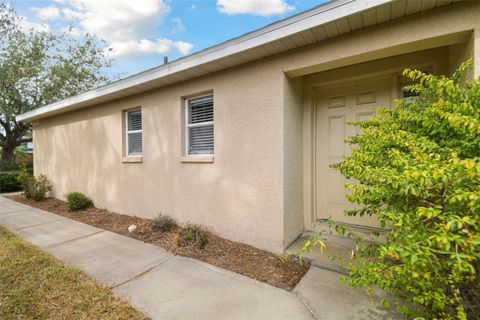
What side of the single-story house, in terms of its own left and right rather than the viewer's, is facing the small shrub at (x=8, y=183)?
right

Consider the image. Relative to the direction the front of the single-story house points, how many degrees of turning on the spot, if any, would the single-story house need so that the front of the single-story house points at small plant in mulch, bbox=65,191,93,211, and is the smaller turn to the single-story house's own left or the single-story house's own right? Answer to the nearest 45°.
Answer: approximately 90° to the single-story house's own right

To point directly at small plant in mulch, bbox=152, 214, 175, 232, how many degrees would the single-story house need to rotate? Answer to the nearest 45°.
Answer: approximately 45° to its right

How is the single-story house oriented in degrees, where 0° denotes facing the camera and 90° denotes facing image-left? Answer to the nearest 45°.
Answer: approximately 45°

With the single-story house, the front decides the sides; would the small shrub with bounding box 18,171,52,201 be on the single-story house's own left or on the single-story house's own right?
on the single-story house's own right
